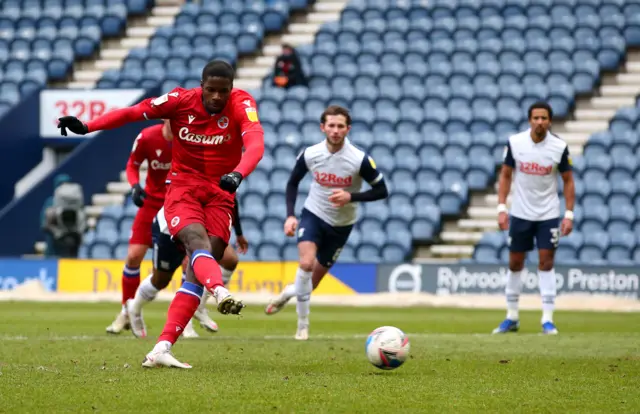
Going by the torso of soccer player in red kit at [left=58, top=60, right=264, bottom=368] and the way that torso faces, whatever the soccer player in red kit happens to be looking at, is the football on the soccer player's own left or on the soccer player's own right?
on the soccer player's own left

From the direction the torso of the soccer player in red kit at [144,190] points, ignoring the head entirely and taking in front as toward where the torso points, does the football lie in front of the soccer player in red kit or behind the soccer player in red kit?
in front

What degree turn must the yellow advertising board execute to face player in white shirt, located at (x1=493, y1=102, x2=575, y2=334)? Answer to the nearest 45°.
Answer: approximately 45° to its left

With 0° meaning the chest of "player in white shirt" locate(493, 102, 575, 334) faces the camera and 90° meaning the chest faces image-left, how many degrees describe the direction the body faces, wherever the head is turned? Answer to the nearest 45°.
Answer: approximately 0°

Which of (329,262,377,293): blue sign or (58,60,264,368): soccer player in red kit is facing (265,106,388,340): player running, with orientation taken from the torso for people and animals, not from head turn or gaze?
the blue sign
